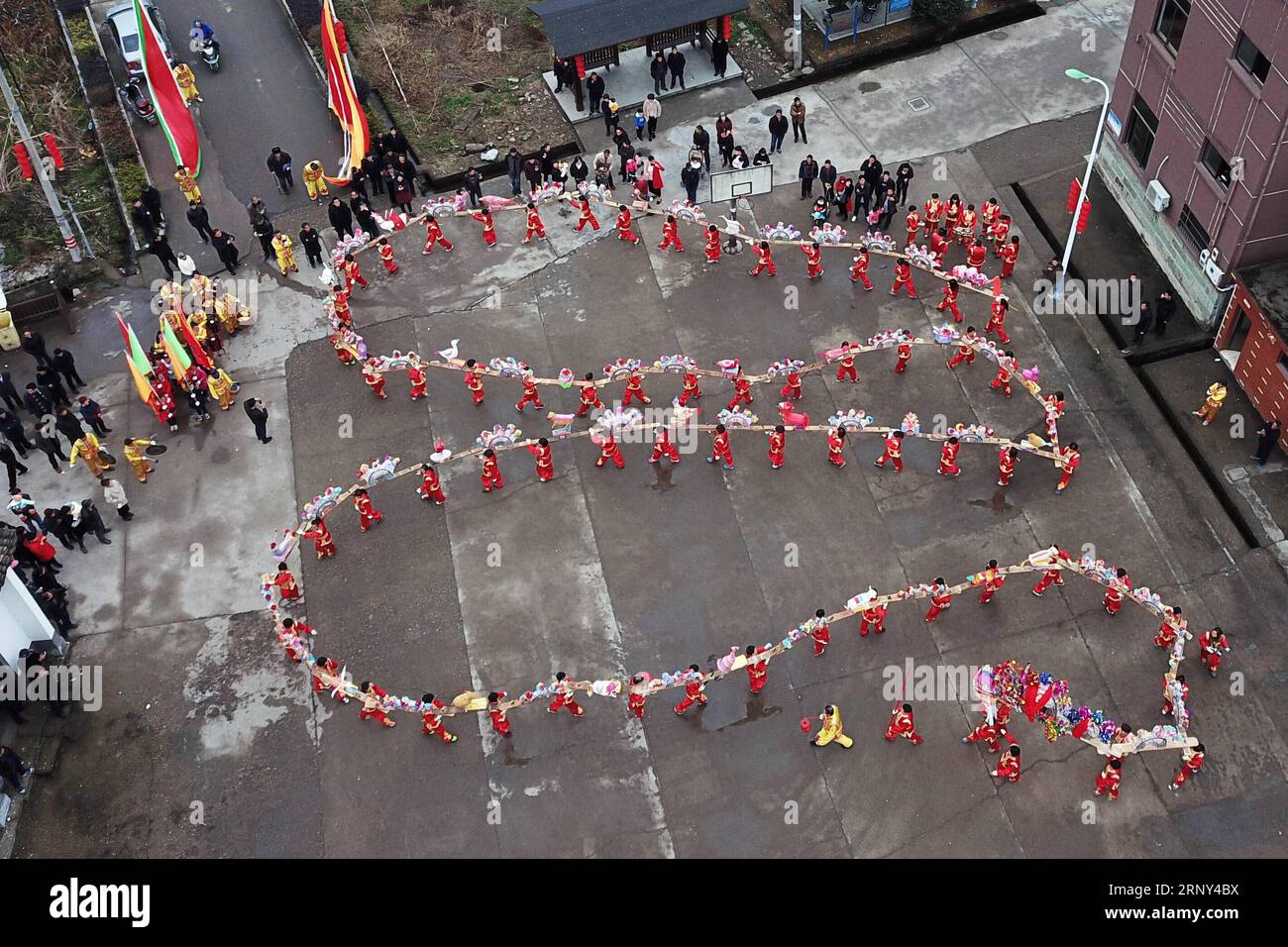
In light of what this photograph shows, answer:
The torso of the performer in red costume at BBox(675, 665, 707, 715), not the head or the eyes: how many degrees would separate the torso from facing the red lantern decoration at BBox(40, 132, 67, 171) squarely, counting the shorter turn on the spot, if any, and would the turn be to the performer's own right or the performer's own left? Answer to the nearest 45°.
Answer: approximately 135° to the performer's own left

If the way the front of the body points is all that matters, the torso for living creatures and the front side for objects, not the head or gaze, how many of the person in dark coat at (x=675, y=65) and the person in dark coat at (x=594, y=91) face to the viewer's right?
0

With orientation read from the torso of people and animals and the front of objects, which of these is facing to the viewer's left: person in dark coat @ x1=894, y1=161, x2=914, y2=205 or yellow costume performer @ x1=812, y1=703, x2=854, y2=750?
the yellow costume performer

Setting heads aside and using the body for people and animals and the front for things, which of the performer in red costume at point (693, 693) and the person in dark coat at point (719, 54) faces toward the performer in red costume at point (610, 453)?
the person in dark coat

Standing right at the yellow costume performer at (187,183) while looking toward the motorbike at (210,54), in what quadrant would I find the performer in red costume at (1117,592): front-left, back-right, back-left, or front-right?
back-right

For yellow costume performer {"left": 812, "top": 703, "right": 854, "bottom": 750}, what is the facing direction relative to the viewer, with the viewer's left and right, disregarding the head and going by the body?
facing to the left of the viewer

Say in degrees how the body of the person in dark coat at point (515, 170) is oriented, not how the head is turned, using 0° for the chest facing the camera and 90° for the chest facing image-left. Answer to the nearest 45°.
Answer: approximately 0°

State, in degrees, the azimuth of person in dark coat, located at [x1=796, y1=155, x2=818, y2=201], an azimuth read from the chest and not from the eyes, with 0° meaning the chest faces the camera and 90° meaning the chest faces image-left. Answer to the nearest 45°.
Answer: approximately 0°

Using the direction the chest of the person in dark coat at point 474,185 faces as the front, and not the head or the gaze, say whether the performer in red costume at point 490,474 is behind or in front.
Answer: in front
